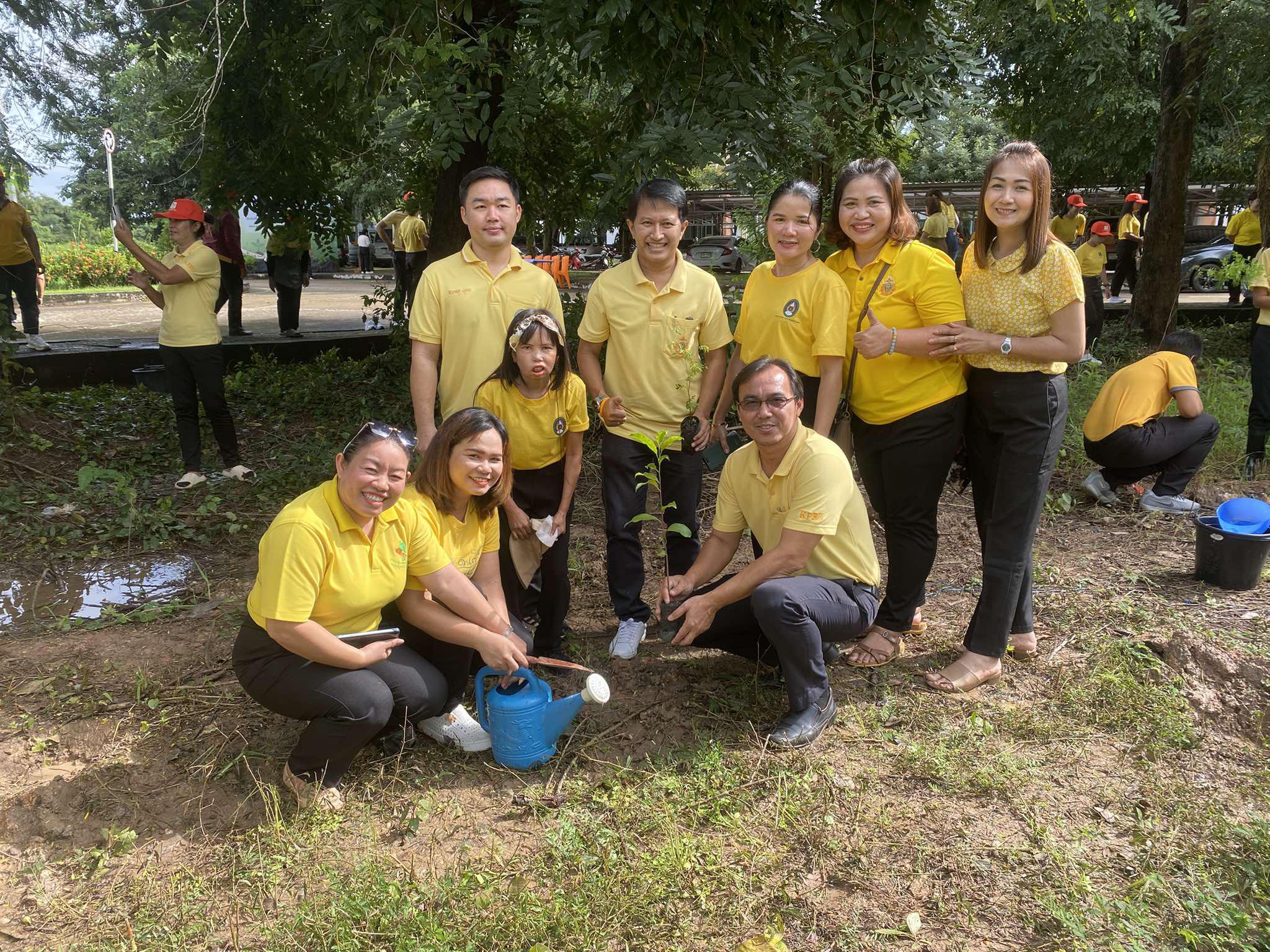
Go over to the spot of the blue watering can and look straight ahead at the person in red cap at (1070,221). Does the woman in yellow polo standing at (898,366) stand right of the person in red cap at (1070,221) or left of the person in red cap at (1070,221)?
right

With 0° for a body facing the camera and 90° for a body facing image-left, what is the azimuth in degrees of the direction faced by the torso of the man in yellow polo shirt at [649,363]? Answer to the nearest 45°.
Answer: approximately 0°

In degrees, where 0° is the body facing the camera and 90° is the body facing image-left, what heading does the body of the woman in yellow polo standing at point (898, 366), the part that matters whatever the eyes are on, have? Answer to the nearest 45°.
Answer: approximately 45°

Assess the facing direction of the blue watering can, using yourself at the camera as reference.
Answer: facing to the right of the viewer

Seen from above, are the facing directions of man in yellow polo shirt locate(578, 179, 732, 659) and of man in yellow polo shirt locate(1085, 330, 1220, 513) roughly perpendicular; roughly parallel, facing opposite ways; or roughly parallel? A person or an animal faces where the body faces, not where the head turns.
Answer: roughly perpendicular
